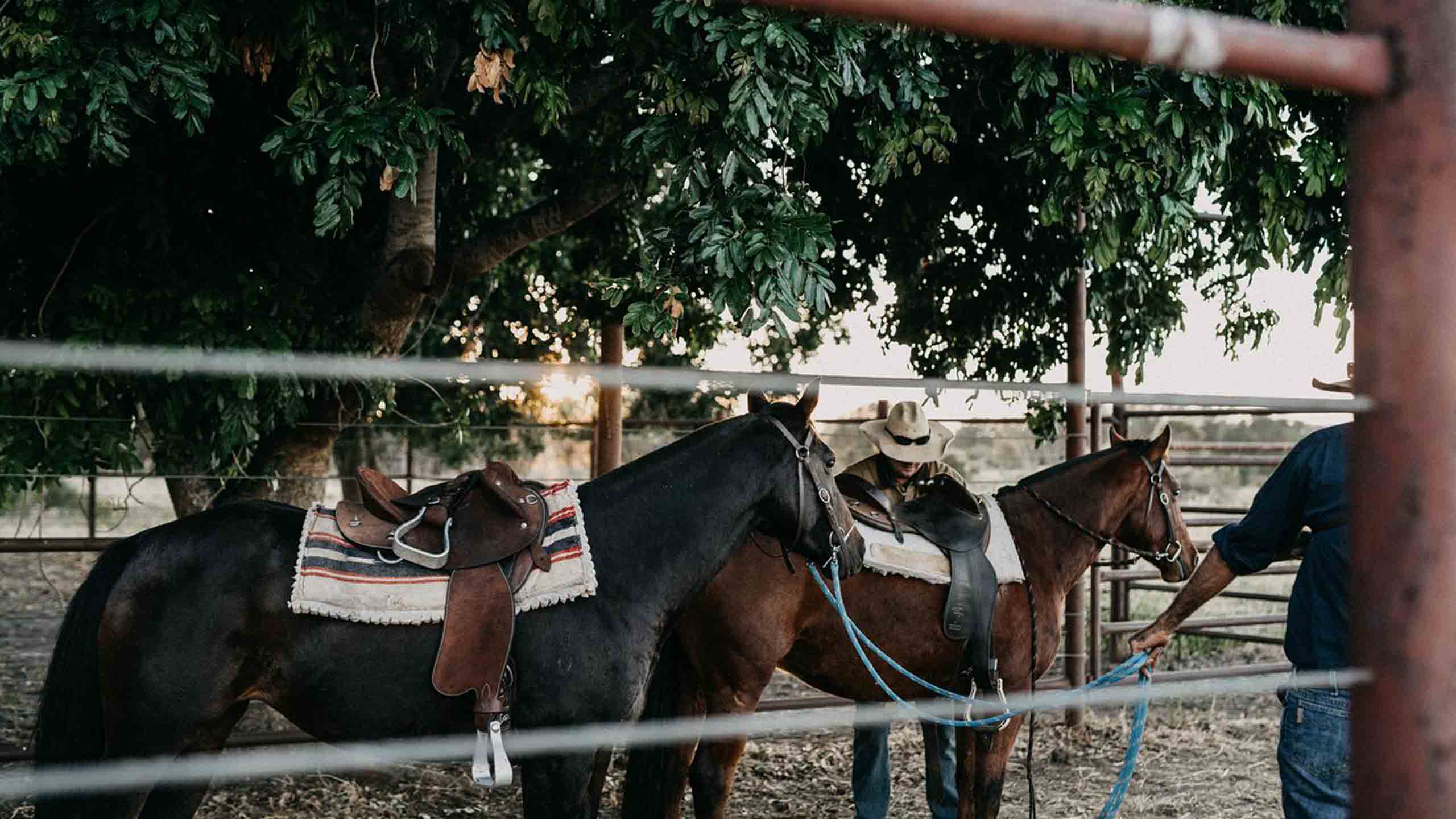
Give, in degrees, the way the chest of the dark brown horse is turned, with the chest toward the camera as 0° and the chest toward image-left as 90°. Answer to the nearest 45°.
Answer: approximately 270°

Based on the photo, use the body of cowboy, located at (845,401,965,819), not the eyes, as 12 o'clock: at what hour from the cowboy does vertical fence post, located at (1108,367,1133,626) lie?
The vertical fence post is roughly at 7 o'clock from the cowboy.

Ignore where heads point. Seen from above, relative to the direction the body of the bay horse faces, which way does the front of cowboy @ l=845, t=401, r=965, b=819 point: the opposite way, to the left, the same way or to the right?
to the right

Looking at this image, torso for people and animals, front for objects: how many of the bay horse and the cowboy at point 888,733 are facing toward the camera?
1

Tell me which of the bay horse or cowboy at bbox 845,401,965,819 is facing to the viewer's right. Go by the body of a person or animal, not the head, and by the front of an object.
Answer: the bay horse

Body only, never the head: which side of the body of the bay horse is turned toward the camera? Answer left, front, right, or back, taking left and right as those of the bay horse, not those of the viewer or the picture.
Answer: right

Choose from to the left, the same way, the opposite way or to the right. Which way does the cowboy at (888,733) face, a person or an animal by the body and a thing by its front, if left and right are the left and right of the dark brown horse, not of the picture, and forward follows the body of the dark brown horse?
to the right
